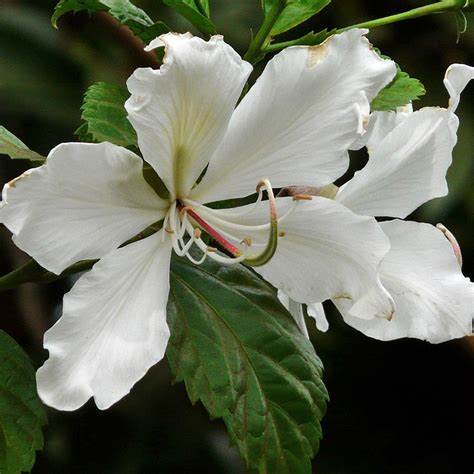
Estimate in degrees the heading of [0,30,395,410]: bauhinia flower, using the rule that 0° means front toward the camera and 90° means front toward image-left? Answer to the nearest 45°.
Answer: approximately 0°
